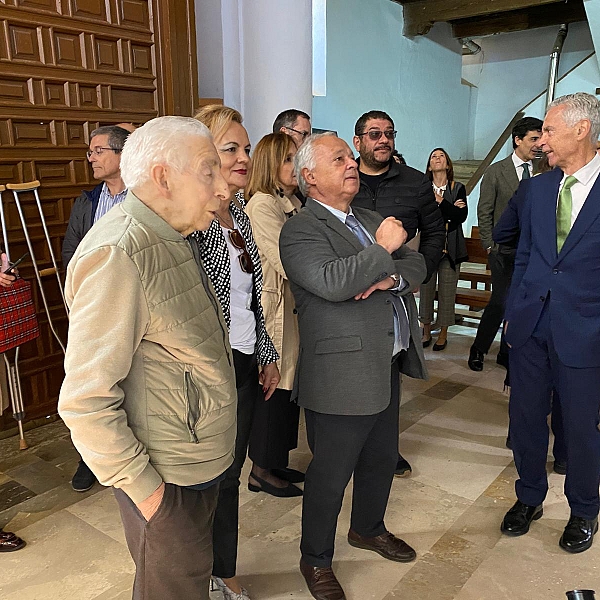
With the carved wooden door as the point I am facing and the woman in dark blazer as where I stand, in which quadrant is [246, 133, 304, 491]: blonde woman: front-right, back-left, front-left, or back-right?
front-left

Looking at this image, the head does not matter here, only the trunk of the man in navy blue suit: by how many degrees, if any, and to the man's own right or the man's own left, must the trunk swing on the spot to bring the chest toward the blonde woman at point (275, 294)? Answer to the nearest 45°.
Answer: approximately 45° to the man's own right

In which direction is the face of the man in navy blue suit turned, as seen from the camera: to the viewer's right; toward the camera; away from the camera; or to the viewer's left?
to the viewer's left

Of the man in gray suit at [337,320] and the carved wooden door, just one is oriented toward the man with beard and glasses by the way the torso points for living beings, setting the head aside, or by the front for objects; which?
the carved wooden door

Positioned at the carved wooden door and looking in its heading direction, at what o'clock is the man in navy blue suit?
The man in navy blue suit is roughly at 12 o'clock from the carved wooden door.

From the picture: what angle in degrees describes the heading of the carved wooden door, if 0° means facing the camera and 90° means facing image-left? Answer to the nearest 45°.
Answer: approximately 315°

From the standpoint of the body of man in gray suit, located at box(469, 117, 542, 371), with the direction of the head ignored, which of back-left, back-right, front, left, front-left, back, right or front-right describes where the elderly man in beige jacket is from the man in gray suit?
front-right

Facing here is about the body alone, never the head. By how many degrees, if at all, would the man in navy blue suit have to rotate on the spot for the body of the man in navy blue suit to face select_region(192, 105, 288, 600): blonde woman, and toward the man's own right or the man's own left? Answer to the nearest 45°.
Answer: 0° — they already face them

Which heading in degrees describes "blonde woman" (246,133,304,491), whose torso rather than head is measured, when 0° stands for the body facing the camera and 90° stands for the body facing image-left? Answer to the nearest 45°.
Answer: approximately 270°

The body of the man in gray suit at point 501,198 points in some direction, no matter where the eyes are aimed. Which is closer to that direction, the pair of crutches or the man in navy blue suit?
the man in navy blue suit

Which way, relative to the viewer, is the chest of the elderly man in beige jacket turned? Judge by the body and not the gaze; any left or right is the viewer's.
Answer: facing to the right of the viewer

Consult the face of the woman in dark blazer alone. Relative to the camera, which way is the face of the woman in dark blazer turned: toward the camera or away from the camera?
toward the camera
